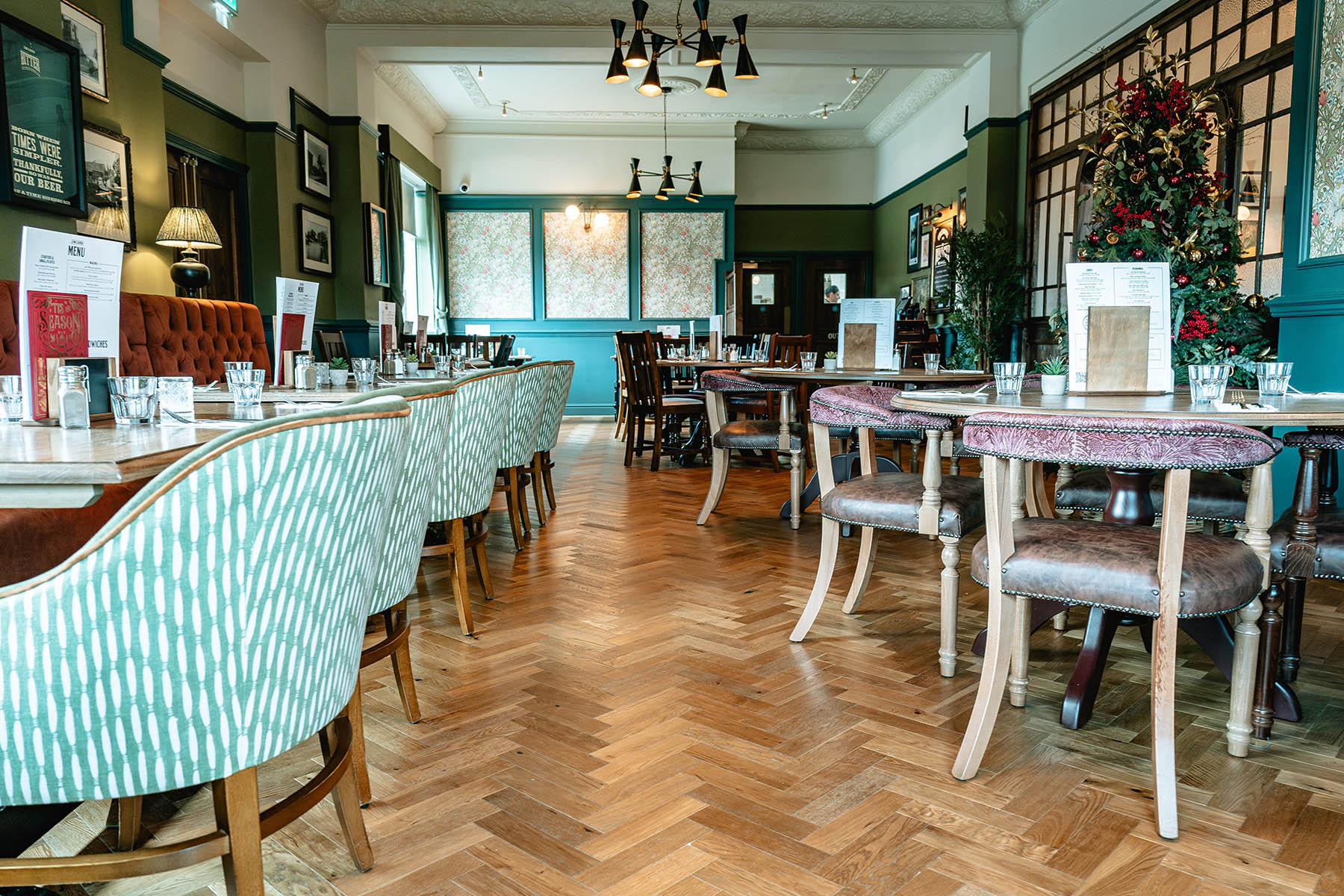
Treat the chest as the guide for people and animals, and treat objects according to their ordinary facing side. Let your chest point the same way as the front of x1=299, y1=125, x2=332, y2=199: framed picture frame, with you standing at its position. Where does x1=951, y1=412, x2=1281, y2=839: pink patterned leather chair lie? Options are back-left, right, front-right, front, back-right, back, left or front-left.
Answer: front-right

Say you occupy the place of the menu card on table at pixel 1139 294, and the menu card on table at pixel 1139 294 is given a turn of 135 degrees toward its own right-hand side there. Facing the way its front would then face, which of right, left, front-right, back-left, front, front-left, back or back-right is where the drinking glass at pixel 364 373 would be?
front-left

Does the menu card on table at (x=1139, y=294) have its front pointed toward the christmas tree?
no

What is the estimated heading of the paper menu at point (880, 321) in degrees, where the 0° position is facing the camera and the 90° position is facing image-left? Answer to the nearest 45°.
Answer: approximately 0°

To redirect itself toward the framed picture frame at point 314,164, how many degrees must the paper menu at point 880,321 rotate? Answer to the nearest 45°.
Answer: approximately 135° to its right

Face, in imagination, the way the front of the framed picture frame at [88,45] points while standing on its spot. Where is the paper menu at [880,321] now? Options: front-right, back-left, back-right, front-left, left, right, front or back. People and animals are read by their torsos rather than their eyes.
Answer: front

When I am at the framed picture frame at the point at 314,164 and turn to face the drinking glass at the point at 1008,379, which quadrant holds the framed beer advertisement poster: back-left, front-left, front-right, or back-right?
front-right

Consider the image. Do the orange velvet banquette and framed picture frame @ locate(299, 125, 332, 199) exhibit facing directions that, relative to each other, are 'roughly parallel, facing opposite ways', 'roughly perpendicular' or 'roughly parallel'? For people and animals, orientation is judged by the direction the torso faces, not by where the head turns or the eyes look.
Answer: roughly parallel

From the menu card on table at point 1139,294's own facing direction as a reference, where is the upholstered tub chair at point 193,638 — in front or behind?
in front

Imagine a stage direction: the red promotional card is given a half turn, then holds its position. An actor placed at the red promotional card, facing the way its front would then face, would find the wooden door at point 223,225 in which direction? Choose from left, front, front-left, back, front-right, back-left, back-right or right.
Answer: front

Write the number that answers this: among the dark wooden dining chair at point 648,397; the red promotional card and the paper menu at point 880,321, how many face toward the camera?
2

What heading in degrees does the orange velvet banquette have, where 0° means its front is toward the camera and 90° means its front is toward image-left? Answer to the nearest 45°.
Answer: approximately 315°

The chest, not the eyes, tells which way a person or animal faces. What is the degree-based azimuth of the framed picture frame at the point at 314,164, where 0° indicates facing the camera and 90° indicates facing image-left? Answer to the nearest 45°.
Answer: approximately 315°

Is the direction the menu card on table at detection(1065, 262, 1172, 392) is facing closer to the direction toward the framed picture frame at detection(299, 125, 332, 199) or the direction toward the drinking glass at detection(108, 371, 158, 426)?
the drinking glass

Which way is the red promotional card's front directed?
toward the camera

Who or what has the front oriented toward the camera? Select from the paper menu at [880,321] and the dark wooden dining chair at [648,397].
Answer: the paper menu

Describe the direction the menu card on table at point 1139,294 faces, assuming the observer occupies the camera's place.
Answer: facing the viewer

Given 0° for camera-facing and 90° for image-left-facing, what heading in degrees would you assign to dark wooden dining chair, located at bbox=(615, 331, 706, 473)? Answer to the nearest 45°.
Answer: approximately 225°

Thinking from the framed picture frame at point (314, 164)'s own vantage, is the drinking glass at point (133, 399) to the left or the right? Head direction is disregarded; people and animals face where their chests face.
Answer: on its right
